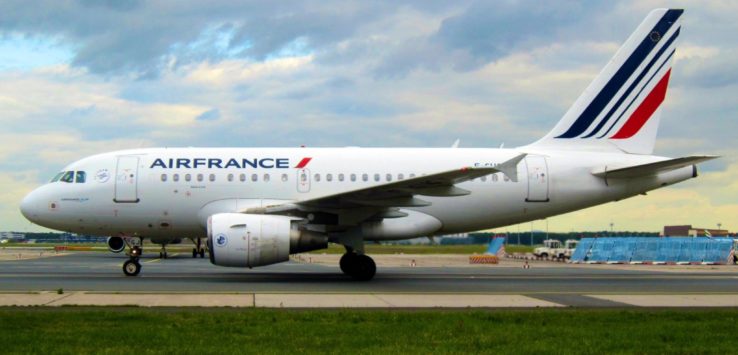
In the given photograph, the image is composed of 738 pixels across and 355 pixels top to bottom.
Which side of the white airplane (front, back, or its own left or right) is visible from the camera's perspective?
left
